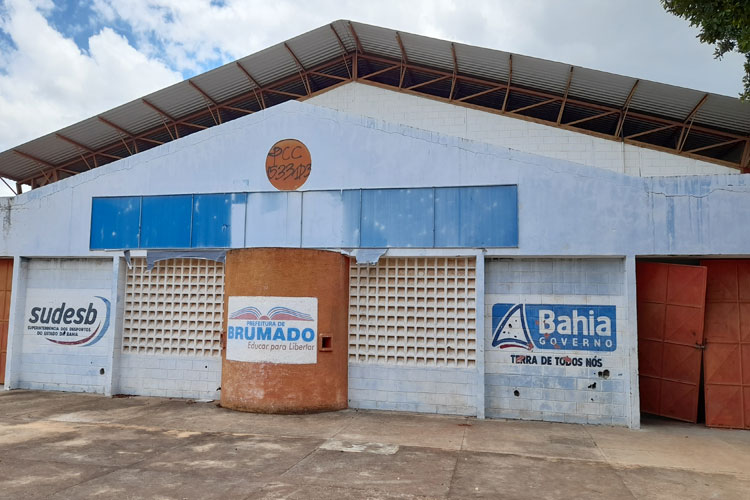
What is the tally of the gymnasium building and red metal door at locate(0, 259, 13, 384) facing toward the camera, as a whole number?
2

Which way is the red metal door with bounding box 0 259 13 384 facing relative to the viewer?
toward the camera

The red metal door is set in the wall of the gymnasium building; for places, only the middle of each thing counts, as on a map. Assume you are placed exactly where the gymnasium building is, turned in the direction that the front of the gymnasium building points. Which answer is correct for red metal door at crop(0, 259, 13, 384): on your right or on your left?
on your right
